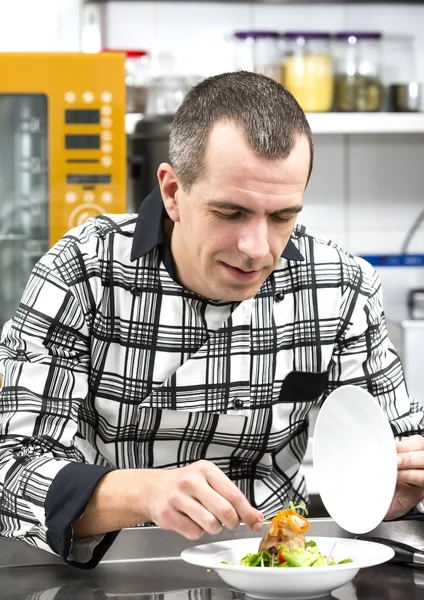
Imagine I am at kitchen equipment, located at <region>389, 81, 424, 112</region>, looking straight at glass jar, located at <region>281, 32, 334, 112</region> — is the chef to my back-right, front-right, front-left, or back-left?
front-left

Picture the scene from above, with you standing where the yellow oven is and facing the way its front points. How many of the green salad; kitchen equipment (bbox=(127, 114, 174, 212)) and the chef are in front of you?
2

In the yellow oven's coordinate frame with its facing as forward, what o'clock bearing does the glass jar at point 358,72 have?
The glass jar is roughly at 8 o'clock from the yellow oven.

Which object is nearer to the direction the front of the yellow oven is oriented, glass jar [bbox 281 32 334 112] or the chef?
the chef

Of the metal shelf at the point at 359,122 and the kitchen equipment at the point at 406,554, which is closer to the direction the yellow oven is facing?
the kitchen equipment

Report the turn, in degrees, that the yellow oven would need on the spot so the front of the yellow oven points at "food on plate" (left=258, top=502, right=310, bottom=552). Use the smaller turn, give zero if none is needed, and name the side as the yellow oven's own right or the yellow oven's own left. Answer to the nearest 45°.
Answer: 0° — it already faces it

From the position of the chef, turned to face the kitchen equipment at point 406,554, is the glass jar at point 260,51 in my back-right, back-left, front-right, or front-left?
back-left

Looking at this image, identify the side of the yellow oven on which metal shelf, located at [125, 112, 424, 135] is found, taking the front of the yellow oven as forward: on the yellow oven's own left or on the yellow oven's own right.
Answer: on the yellow oven's own left

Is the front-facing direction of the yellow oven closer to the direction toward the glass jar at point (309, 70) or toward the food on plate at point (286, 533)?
the food on plate

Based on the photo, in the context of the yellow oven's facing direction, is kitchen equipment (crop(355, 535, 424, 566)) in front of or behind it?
in front

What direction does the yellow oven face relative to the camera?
toward the camera

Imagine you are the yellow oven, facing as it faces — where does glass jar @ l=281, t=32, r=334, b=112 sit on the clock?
The glass jar is roughly at 8 o'clock from the yellow oven.
